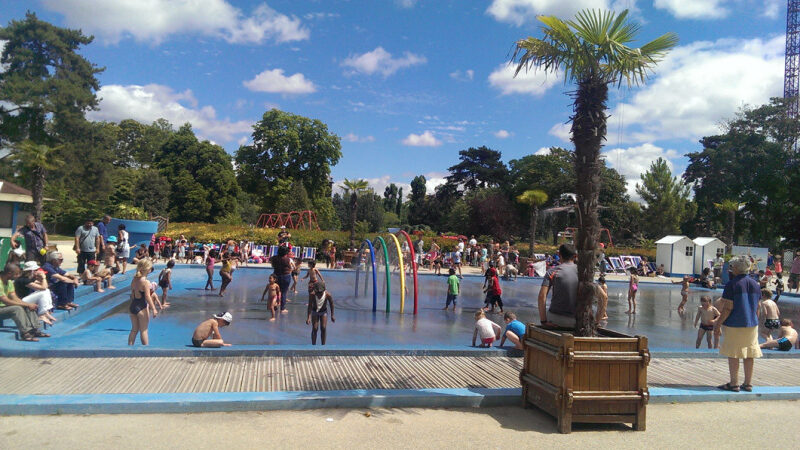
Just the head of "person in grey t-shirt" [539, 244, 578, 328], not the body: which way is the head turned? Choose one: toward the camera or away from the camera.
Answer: away from the camera

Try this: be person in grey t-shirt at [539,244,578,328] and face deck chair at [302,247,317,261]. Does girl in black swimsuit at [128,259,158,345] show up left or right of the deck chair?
left

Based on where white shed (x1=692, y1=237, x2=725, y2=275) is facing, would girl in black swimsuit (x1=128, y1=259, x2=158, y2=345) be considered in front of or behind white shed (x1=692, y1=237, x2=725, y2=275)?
in front

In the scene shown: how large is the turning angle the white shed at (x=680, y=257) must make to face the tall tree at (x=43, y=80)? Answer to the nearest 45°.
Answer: approximately 135° to its right

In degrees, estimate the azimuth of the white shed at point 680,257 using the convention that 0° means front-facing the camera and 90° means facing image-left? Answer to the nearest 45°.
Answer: approximately 315°

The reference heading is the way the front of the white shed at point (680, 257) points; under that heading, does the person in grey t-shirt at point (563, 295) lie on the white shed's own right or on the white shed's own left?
on the white shed's own right

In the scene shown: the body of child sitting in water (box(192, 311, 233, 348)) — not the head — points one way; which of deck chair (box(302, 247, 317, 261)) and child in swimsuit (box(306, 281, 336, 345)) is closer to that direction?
the child in swimsuit

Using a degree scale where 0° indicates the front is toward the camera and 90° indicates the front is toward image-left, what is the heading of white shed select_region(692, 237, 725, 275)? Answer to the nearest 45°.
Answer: approximately 45°

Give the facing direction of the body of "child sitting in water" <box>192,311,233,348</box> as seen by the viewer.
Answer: to the viewer's right

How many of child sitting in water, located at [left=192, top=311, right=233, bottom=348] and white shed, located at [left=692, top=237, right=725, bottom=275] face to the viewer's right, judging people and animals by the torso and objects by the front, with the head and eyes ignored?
1

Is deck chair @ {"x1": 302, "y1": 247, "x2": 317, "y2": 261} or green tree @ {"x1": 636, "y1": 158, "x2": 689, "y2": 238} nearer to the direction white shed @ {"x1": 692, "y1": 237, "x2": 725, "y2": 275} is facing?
the deck chair

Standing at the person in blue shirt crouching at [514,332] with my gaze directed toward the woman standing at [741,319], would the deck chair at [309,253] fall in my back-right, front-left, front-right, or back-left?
back-left

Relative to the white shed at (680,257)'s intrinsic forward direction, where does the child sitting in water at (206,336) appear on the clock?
The child sitting in water is roughly at 2 o'clock from the white shed.

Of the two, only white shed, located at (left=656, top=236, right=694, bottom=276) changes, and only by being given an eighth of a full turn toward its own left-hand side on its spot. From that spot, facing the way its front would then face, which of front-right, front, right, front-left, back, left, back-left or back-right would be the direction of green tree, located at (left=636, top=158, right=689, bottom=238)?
left
